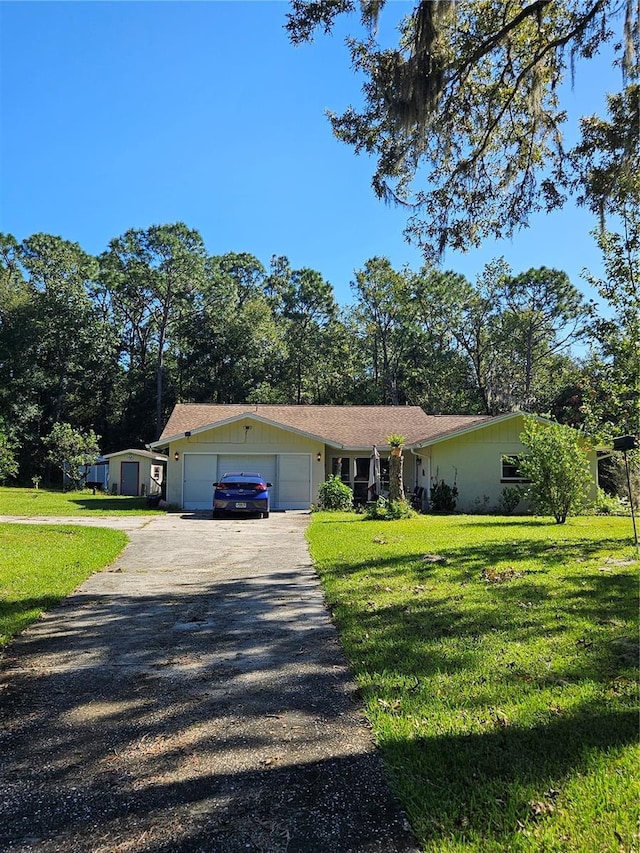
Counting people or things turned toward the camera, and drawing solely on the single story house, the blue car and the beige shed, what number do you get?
2

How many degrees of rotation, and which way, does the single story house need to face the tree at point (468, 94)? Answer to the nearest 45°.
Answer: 0° — it already faces it

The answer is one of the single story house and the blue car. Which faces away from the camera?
the blue car

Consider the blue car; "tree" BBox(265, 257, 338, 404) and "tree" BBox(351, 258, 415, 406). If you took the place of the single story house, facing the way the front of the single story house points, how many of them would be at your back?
2

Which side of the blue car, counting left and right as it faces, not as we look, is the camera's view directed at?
back

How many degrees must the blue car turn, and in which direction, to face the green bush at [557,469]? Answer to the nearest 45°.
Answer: approximately 135° to its right

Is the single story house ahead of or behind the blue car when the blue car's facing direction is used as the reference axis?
ahead

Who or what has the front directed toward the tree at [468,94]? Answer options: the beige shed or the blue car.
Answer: the beige shed

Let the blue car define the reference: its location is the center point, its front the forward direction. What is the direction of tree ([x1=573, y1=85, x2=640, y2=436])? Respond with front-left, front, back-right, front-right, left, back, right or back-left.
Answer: back-right

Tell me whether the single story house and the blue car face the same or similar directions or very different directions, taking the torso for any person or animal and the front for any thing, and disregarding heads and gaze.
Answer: very different directions

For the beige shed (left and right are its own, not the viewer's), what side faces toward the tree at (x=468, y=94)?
front

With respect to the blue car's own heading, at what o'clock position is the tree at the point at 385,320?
The tree is roughly at 1 o'clock from the blue car.

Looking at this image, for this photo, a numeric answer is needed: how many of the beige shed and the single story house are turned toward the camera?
2

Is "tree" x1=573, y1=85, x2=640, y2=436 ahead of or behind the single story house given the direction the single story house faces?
ahead

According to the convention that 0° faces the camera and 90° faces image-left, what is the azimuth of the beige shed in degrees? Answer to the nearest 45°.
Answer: approximately 0°

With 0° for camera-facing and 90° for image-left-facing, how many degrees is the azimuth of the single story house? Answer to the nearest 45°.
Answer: approximately 0°

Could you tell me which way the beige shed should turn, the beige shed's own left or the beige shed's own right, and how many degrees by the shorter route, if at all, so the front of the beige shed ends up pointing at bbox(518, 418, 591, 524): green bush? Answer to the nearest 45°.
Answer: approximately 45° to the beige shed's own left

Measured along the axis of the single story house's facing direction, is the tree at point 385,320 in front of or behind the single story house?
behind

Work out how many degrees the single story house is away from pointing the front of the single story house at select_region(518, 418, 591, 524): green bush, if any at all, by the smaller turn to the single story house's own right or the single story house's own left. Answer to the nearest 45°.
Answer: approximately 45° to the single story house's own left

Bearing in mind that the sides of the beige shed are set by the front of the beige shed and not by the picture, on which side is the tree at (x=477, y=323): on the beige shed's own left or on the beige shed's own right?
on the beige shed's own left
